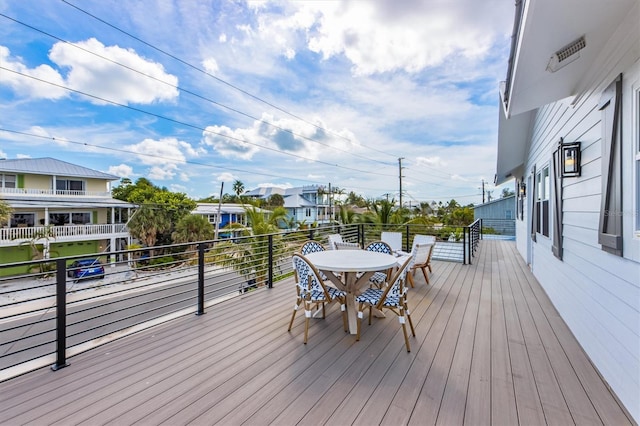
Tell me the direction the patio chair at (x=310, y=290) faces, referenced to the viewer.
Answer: facing away from the viewer and to the right of the viewer

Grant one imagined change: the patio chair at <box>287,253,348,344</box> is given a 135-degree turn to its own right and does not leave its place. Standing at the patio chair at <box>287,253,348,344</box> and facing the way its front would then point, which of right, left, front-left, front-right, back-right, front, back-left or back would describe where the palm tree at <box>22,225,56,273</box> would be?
back-right

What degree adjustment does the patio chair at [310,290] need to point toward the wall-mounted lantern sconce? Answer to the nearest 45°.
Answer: approximately 45° to its right

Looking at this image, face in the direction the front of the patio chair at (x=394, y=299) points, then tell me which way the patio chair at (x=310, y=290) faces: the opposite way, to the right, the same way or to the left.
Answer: to the right

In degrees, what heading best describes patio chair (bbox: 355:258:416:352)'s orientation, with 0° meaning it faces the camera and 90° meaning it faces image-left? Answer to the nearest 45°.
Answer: approximately 135°

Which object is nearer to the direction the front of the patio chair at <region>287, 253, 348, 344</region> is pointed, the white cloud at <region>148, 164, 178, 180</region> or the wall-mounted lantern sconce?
the wall-mounted lantern sconce

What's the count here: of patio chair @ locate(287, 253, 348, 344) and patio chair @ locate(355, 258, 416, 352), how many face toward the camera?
0

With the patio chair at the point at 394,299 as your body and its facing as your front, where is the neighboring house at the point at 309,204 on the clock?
The neighboring house is roughly at 1 o'clock from the patio chair.

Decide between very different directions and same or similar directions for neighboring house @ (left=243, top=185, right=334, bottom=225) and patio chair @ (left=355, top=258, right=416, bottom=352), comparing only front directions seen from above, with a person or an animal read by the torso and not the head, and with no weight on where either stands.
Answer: very different directions

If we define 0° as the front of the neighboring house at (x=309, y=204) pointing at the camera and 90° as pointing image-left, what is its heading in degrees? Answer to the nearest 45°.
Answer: approximately 315°

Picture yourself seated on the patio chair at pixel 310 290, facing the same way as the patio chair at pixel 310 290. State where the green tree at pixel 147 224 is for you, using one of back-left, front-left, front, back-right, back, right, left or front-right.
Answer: left

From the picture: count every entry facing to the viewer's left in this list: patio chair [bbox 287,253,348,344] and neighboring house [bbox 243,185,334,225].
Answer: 0

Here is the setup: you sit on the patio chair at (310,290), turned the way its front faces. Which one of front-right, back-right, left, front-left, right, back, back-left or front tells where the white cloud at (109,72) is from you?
left

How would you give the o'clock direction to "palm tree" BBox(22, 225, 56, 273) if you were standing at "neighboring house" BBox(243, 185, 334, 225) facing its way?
The palm tree is roughly at 3 o'clock from the neighboring house.

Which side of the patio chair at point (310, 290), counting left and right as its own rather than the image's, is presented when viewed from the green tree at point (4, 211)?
left

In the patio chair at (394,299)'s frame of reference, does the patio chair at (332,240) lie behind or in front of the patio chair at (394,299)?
in front

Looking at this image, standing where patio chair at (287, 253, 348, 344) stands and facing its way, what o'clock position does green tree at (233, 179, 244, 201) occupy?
The green tree is roughly at 10 o'clock from the patio chair.

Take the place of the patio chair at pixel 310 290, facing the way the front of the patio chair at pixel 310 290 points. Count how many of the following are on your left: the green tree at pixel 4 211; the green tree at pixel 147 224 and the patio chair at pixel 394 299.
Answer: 2

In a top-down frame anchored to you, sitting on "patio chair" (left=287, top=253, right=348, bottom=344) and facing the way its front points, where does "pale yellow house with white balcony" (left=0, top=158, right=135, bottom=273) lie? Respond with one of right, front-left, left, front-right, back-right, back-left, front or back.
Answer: left
